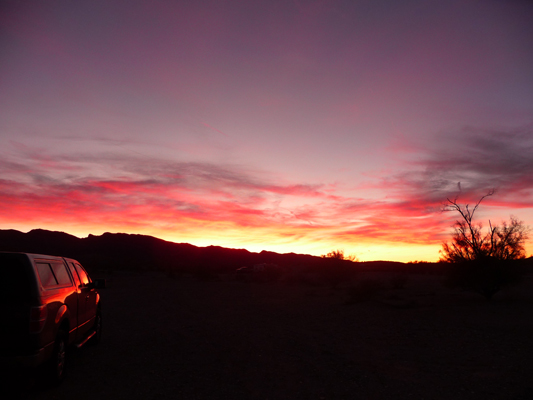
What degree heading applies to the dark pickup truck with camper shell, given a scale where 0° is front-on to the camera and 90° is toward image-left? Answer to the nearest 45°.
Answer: approximately 225°

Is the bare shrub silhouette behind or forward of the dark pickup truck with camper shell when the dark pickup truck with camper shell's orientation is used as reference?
forward
